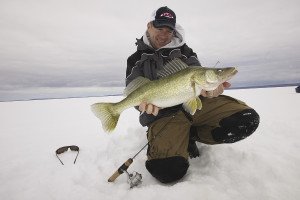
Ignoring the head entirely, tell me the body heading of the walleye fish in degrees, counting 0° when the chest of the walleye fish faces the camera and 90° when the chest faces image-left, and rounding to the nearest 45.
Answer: approximately 270°

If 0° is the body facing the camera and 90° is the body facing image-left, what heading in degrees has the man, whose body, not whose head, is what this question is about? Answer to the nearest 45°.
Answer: approximately 0°
